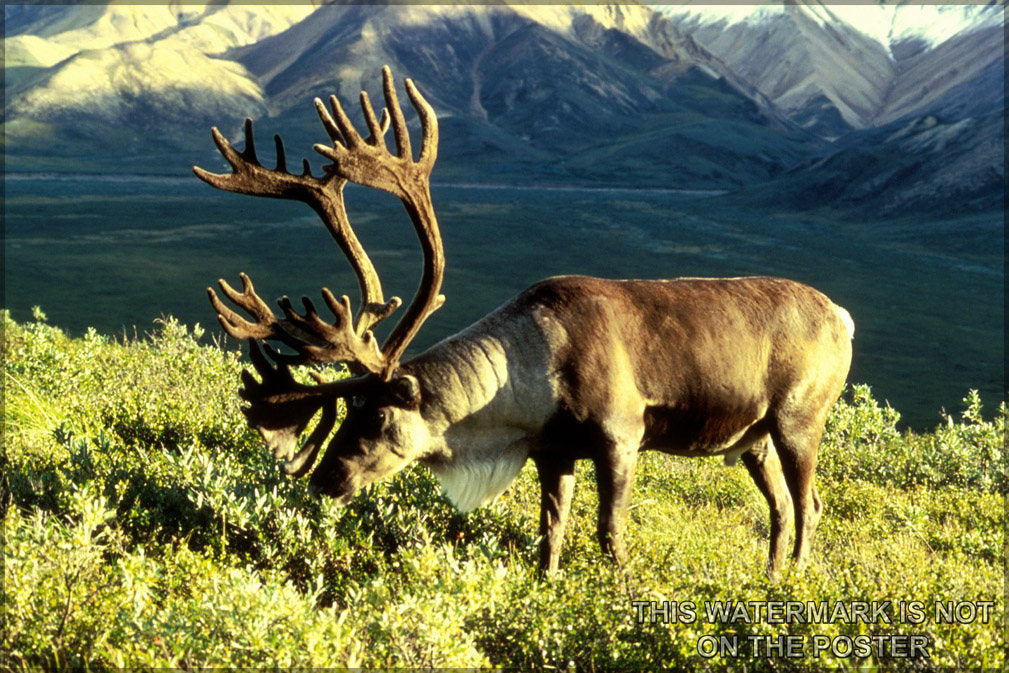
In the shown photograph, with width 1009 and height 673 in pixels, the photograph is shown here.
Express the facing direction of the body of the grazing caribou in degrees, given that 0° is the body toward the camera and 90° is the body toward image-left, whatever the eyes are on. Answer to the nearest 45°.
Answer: approximately 90°
